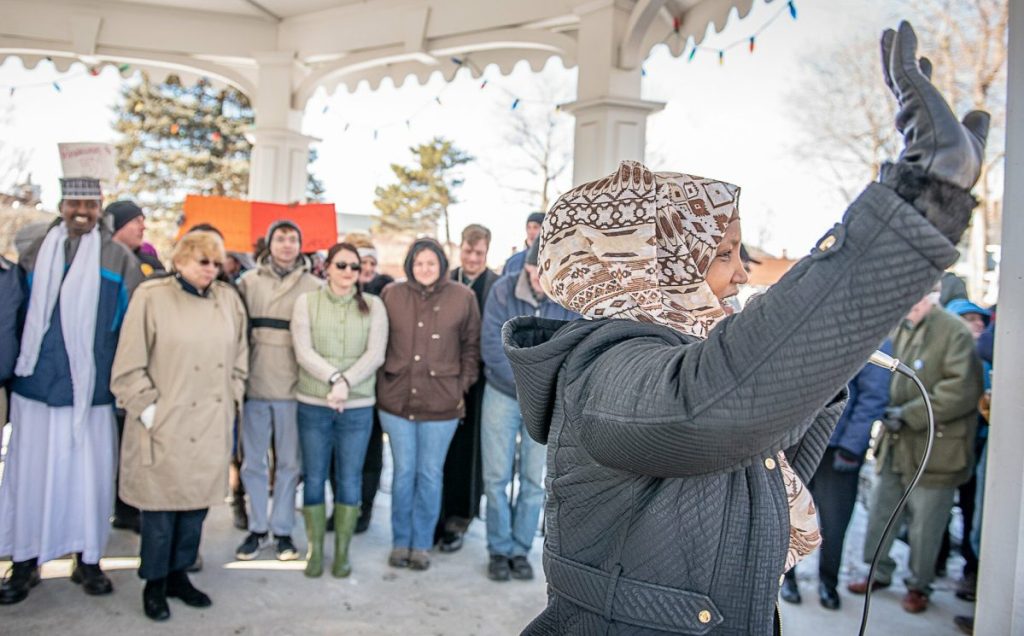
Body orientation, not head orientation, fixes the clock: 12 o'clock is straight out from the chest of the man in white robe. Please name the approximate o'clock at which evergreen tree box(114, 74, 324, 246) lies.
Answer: The evergreen tree is roughly at 6 o'clock from the man in white robe.

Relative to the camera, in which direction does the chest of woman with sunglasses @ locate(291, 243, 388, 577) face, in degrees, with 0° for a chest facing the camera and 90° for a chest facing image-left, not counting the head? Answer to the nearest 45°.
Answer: approximately 0°

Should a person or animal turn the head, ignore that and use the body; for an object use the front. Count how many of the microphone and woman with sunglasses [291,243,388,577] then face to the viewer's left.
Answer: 1

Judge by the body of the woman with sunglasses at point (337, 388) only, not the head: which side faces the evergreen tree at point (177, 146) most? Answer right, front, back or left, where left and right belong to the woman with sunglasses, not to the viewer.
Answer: back

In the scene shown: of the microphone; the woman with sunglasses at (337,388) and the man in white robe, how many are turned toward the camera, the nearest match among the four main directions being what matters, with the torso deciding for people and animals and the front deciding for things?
2

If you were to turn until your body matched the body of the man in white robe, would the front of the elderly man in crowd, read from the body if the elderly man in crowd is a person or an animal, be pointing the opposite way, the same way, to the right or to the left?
to the right

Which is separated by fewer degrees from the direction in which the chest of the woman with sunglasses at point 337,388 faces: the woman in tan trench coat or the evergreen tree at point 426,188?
the woman in tan trench coat

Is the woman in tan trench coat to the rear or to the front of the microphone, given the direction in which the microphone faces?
to the front

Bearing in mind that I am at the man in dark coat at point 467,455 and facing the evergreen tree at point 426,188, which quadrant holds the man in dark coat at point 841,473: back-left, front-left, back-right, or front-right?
back-right

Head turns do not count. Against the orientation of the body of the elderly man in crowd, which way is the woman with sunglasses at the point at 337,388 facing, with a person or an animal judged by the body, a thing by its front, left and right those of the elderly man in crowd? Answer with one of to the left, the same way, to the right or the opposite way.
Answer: to the left

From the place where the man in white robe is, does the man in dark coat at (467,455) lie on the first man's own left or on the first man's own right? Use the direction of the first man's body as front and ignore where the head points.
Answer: on the first man's own left

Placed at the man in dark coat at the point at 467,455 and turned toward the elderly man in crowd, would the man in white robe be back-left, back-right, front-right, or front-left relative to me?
back-right

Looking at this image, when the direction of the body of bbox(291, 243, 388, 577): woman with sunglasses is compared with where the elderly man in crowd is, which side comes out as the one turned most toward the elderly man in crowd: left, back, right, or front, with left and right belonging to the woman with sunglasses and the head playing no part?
left

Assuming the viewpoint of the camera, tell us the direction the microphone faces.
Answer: facing to the left of the viewer
